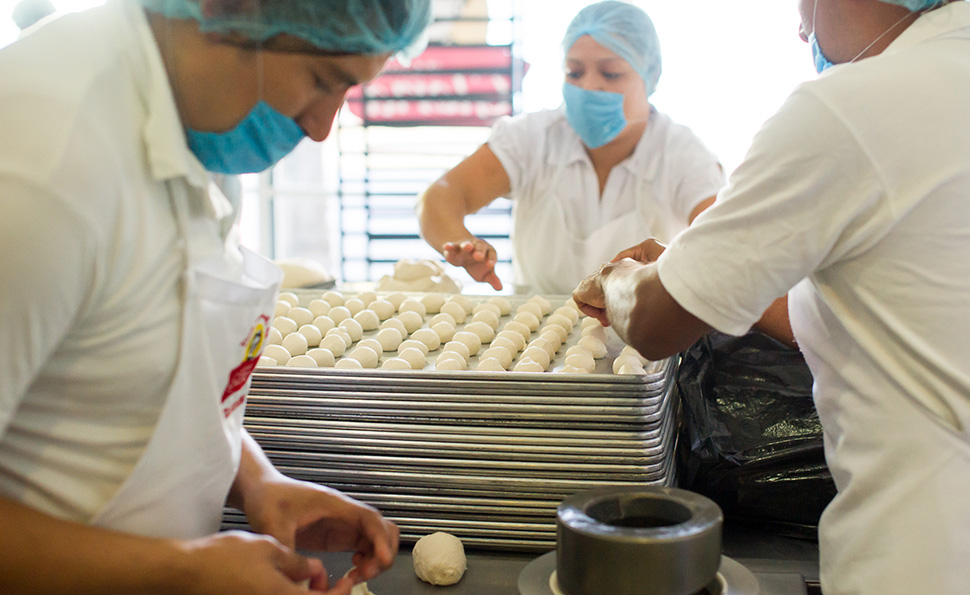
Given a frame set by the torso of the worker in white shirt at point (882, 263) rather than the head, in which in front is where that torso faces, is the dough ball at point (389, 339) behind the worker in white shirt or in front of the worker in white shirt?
in front

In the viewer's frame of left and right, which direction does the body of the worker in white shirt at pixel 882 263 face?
facing away from the viewer and to the left of the viewer

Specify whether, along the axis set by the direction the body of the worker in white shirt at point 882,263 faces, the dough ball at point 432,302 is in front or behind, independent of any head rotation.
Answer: in front

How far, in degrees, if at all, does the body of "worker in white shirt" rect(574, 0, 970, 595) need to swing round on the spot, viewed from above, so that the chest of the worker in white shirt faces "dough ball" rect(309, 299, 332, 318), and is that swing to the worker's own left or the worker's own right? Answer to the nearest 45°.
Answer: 0° — they already face it

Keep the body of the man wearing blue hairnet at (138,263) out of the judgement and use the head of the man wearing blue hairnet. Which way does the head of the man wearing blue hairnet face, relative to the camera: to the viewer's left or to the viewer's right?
to the viewer's right

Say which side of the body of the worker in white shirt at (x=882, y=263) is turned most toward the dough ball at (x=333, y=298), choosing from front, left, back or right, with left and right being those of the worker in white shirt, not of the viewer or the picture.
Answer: front

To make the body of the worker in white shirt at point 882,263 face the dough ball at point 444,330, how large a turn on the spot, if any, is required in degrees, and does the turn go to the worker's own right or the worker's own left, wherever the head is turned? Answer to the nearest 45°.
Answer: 0° — they already face it

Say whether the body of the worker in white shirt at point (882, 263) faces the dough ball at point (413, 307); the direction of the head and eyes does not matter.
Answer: yes
